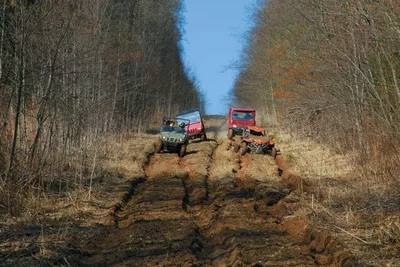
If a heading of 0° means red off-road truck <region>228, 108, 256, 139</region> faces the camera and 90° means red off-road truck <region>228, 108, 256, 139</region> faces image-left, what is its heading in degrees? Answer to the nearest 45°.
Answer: approximately 0°

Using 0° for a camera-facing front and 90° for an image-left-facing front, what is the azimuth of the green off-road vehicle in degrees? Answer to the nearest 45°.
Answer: approximately 0°

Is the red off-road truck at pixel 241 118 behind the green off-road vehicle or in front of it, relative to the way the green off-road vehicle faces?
behind

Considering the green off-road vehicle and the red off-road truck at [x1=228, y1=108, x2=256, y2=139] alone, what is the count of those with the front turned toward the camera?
2

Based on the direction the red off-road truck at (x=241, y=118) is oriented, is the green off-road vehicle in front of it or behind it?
in front
